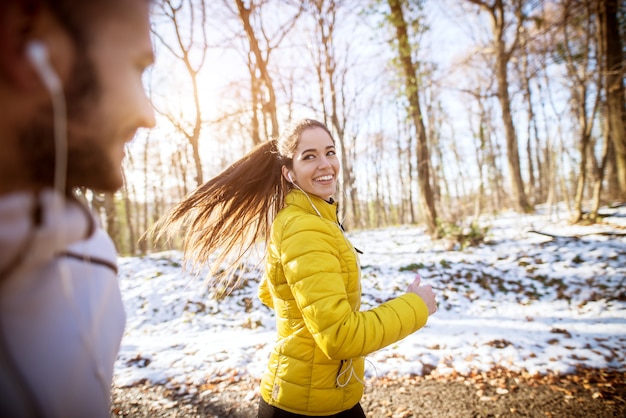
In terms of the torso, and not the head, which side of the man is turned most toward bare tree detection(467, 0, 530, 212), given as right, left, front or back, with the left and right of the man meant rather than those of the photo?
left

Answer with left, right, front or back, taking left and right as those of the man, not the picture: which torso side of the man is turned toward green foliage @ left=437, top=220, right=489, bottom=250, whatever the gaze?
left

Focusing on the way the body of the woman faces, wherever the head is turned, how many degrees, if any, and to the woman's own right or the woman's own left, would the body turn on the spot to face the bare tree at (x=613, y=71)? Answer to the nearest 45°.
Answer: approximately 45° to the woman's own left

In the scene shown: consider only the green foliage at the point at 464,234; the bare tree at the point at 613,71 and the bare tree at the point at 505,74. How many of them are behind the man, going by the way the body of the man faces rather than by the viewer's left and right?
0

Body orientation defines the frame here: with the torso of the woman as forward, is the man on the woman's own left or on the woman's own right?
on the woman's own right

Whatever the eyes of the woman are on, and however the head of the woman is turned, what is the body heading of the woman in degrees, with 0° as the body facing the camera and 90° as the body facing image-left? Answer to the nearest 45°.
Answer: approximately 270°

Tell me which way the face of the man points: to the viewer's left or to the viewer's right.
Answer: to the viewer's right

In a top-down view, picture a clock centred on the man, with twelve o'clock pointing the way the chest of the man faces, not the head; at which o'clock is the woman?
The woman is roughly at 11 o'clock from the man.

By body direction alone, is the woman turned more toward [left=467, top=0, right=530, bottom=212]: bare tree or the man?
the bare tree

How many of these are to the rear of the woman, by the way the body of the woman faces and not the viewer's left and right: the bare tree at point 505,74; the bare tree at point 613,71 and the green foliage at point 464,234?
0

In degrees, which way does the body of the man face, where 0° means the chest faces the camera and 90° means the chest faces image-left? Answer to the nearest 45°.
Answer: approximately 270°

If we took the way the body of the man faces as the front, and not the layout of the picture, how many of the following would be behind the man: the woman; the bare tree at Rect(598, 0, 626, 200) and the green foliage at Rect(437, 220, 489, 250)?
0

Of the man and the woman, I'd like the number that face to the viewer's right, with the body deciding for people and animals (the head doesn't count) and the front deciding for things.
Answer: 2

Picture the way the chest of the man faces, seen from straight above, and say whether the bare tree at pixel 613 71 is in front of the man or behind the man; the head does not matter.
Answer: in front

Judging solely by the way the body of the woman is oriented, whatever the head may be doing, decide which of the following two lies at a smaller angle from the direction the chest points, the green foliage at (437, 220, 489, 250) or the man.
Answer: the green foliage
